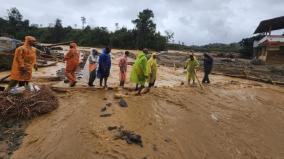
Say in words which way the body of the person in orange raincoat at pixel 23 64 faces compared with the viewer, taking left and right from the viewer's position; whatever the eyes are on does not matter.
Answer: facing to the right of the viewer

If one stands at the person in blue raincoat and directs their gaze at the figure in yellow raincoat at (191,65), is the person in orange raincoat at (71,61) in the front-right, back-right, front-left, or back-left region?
back-left

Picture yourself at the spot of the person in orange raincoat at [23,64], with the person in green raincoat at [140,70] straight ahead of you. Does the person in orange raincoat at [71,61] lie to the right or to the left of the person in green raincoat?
left

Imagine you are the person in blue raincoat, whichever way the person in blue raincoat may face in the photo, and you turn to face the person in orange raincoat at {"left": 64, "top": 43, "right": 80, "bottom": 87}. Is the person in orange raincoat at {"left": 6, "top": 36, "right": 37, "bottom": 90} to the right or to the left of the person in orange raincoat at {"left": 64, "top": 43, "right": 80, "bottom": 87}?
left

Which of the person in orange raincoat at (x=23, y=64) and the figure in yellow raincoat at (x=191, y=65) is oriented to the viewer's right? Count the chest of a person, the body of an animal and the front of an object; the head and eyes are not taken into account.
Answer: the person in orange raincoat
